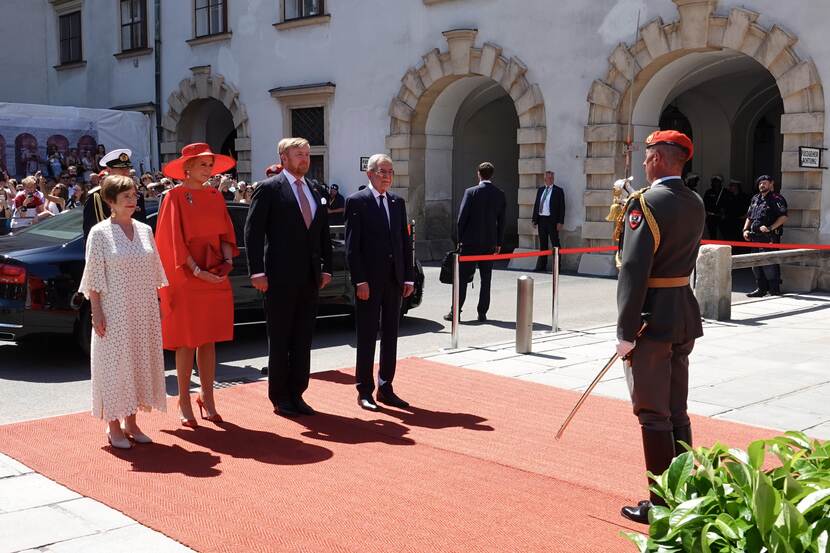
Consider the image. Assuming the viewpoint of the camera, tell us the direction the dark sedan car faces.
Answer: facing away from the viewer and to the right of the viewer

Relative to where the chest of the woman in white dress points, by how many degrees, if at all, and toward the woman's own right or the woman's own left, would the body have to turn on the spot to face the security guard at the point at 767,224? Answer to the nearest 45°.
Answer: approximately 90° to the woman's own left

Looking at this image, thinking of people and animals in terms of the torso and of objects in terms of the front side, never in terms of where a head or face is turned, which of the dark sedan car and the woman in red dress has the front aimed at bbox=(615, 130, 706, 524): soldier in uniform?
the woman in red dress

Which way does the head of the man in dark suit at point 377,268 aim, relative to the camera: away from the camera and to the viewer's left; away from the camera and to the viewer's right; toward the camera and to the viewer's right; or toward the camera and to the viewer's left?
toward the camera and to the viewer's right

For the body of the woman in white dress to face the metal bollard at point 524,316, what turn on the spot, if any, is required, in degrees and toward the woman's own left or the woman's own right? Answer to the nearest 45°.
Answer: approximately 90° to the woman's own left

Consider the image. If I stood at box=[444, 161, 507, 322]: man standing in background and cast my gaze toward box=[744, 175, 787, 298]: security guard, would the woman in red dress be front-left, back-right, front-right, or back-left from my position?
back-right

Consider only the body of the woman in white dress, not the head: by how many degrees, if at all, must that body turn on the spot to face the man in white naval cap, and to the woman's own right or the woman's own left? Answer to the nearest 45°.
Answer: approximately 135° to the woman's own left

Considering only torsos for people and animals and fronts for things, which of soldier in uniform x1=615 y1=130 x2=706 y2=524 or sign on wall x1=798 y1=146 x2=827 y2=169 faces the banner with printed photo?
the soldier in uniform

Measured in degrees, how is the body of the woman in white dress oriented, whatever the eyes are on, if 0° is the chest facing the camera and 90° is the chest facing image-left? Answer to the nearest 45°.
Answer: approximately 315°

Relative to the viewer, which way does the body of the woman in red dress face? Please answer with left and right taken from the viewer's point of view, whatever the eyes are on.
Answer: facing the viewer and to the right of the viewer

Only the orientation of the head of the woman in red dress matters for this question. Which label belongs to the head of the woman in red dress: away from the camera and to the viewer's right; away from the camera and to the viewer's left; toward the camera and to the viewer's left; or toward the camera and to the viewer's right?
toward the camera and to the viewer's right

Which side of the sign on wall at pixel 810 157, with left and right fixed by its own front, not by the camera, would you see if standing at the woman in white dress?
front

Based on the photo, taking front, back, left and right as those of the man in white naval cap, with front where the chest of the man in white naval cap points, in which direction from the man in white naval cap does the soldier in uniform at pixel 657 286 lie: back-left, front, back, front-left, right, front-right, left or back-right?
front

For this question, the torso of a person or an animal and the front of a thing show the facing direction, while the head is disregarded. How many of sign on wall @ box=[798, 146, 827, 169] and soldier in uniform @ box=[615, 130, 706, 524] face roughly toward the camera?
1

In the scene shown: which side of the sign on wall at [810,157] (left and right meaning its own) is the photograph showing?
front

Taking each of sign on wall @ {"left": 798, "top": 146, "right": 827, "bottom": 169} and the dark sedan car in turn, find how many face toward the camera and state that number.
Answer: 1

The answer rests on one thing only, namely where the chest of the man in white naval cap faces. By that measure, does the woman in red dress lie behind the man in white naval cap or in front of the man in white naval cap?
in front

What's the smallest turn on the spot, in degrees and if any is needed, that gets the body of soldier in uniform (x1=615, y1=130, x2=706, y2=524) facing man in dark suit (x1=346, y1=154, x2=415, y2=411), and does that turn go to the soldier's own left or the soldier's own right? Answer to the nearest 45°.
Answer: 0° — they already face them

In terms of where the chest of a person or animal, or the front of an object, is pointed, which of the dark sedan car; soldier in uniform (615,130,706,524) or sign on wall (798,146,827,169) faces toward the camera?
the sign on wall
